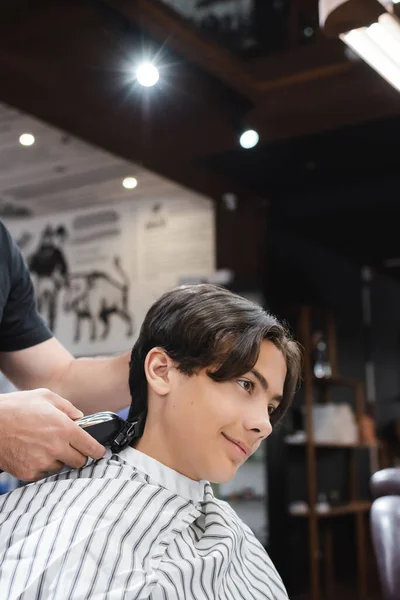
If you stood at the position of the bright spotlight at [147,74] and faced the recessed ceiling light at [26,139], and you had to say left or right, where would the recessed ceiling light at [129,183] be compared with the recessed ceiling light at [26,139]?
right

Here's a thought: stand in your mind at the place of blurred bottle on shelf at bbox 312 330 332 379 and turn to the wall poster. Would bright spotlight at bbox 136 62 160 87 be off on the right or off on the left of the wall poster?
left

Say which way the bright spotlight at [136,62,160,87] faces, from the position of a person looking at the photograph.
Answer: facing the viewer
